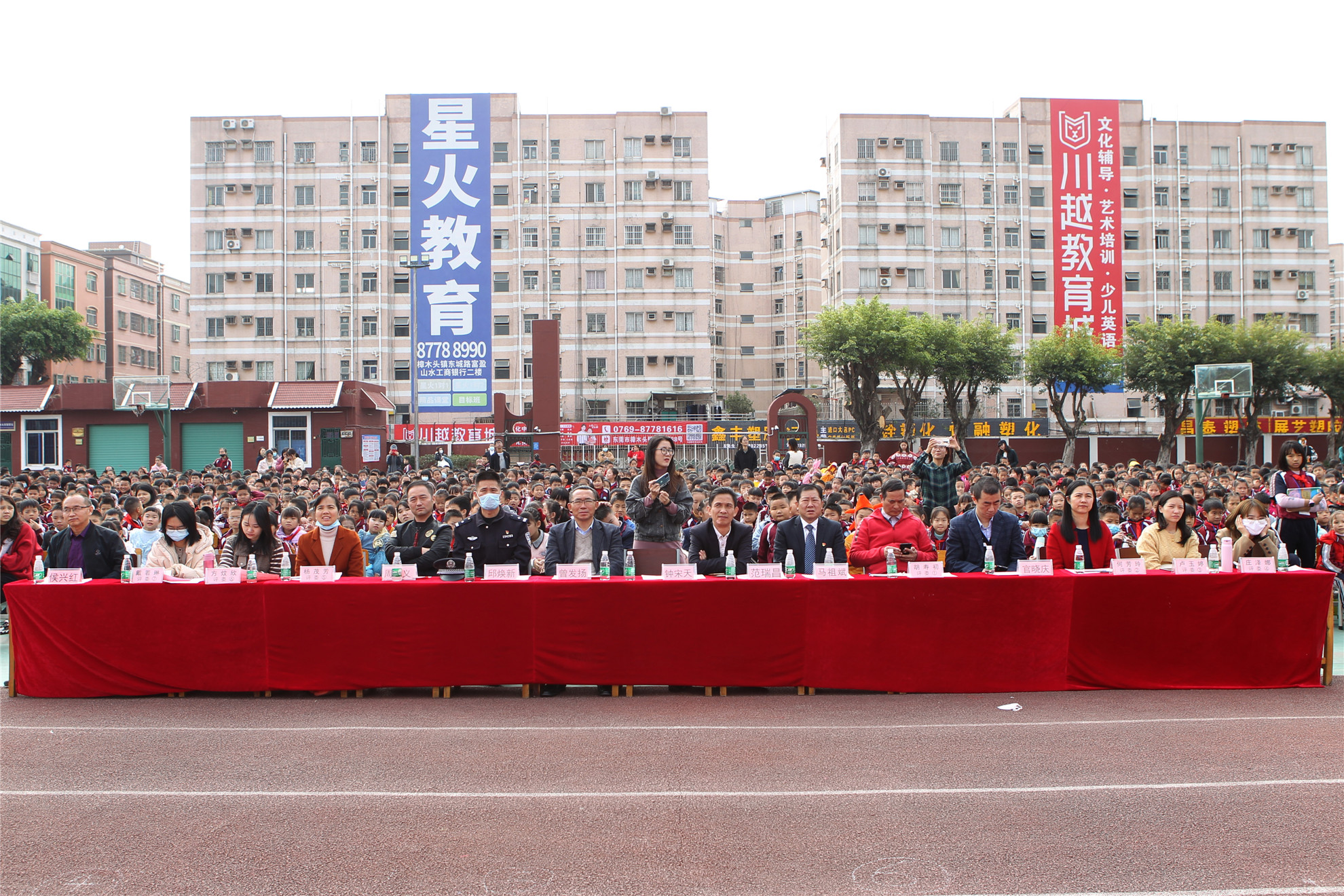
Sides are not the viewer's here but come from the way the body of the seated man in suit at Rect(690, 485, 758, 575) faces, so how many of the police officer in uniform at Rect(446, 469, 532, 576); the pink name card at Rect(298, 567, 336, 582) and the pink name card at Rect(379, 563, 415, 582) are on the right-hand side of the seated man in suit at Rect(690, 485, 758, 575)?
3

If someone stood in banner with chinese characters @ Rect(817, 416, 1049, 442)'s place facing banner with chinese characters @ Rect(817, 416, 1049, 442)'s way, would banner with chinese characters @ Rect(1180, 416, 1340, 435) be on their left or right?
on their left

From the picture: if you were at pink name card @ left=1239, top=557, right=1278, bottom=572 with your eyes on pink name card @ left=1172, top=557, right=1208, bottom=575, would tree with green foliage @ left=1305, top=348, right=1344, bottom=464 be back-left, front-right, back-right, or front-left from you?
back-right

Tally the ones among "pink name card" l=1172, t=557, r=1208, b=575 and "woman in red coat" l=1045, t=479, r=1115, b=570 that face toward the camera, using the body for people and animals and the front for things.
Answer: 2

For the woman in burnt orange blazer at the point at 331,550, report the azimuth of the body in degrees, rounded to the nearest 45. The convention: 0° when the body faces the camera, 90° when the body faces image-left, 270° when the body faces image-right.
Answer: approximately 0°

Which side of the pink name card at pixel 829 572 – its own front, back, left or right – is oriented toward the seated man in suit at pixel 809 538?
back

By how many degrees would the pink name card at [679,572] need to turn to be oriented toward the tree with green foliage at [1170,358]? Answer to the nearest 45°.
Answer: approximately 135° to its left

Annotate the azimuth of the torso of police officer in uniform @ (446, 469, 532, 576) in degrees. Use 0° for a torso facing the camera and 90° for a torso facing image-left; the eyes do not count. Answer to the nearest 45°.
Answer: approximately 0°

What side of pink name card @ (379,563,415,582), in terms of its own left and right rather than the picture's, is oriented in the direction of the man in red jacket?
left
